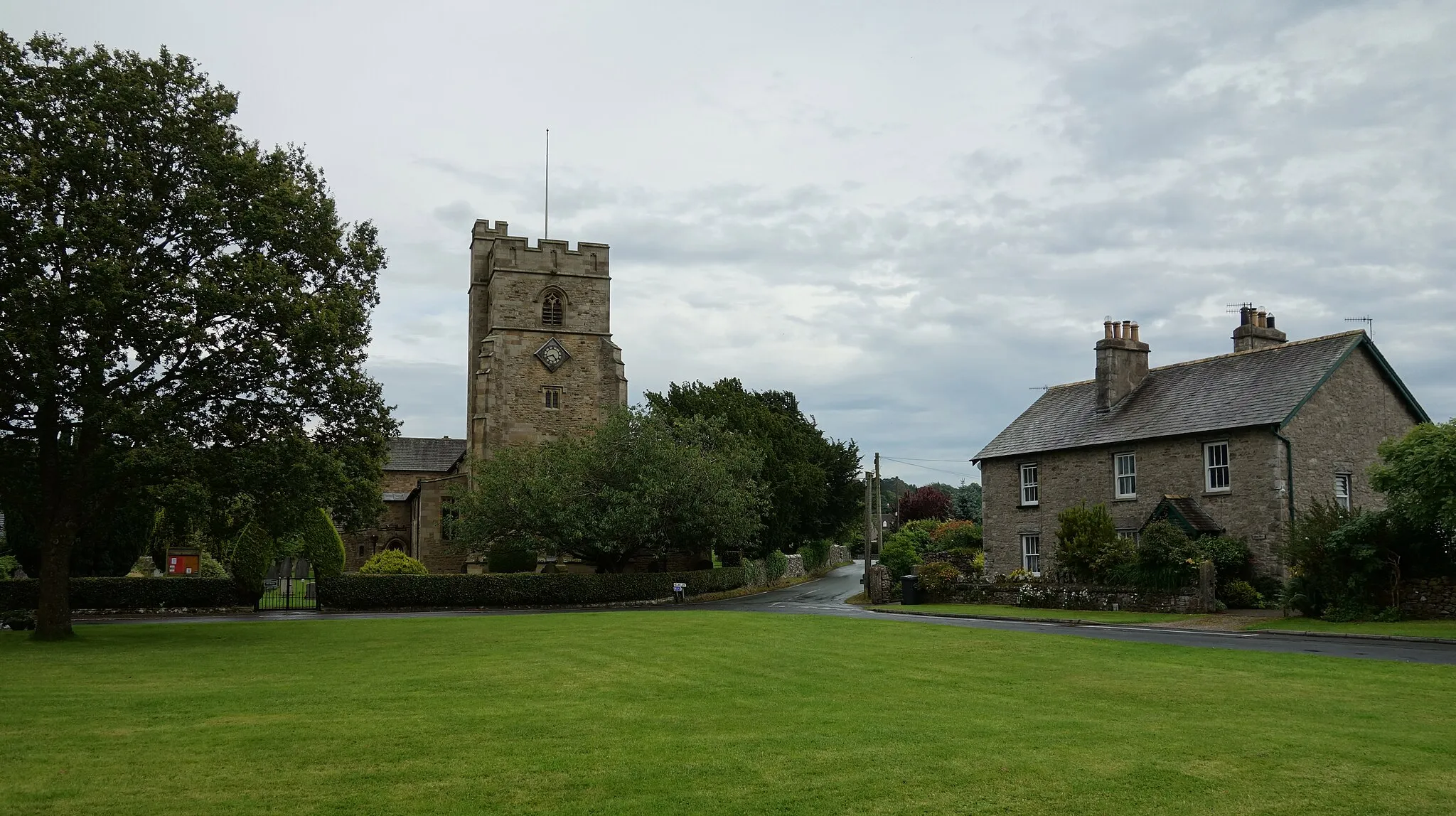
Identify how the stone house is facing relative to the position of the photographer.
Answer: facing the viewer and to the left of the viewer

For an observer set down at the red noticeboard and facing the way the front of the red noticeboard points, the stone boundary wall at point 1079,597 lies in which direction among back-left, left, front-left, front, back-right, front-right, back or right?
front-left

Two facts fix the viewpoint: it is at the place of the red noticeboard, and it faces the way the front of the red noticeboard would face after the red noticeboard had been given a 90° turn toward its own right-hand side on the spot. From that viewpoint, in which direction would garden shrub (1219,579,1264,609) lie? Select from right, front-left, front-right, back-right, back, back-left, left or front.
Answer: back-left

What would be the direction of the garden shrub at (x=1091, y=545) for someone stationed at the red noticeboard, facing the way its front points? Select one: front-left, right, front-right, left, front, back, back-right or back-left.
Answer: front-left

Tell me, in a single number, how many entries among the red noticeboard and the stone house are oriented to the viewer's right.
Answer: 0

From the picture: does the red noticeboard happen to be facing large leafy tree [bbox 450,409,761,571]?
no

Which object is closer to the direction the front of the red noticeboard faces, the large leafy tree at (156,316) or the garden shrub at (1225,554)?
the large leafy tree

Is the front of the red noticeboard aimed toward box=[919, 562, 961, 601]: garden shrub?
no

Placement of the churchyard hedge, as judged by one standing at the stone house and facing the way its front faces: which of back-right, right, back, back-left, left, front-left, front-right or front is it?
front-right

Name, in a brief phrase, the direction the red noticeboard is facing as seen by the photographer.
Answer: facing the viewer

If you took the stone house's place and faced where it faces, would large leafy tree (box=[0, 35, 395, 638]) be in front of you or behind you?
in front

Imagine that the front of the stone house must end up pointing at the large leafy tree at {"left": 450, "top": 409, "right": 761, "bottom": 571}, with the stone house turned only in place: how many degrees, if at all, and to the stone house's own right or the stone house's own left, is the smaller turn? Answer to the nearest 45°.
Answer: approximately 45° to the stone house's own right

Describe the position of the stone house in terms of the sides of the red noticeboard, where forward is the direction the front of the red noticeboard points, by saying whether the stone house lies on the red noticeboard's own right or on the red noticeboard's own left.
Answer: on the red noticeboard's own left
